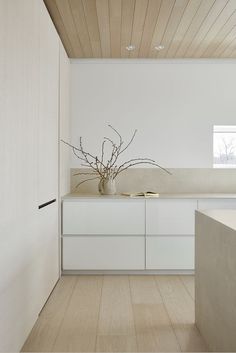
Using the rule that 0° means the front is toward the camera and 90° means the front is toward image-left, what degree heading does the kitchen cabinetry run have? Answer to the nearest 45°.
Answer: approximately 0°
